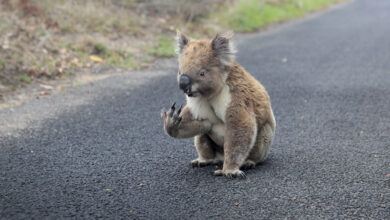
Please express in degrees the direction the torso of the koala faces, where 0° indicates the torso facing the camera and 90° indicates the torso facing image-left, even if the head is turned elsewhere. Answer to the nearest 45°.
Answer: approximately 45°
